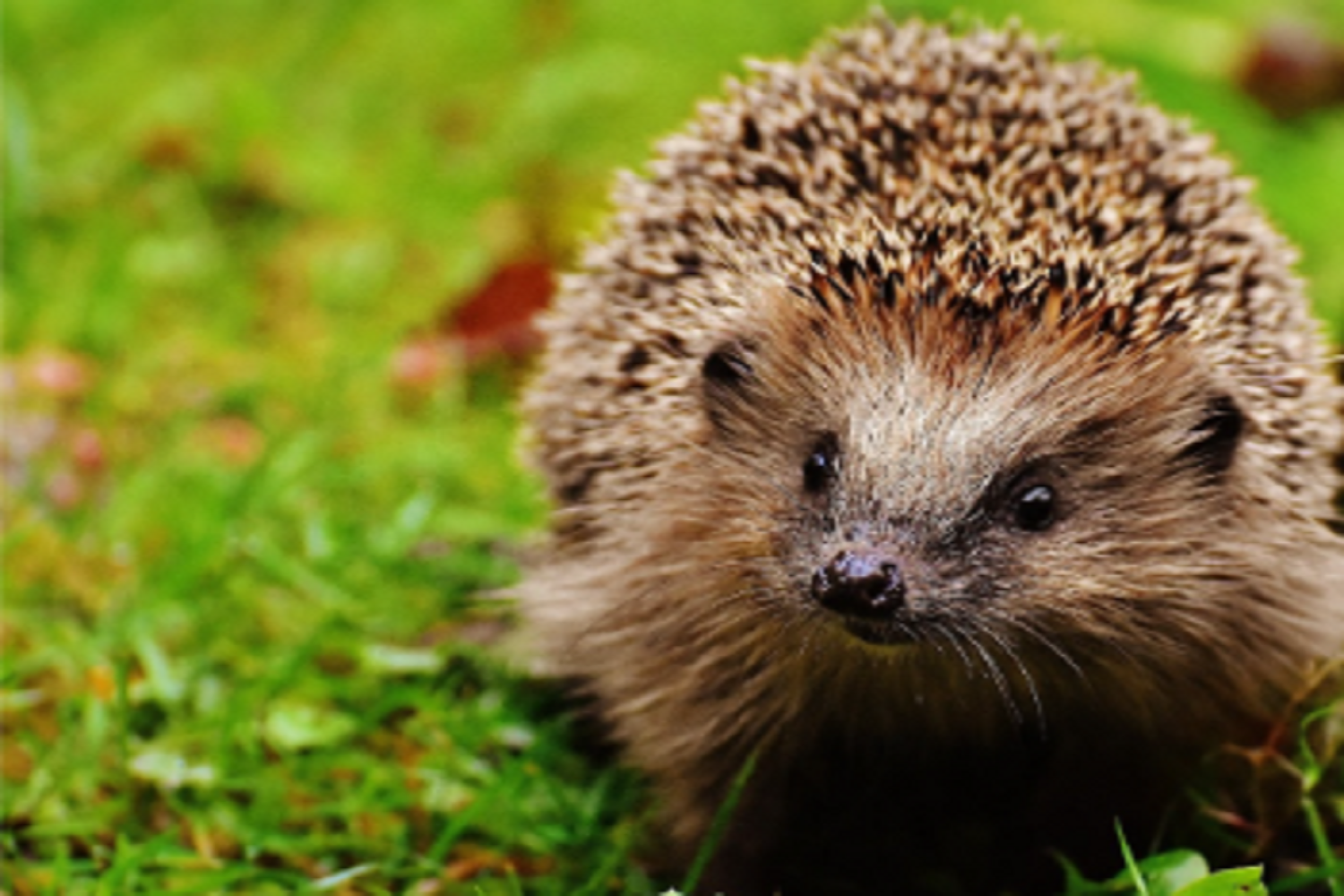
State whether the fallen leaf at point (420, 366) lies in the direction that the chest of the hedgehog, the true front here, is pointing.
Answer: no

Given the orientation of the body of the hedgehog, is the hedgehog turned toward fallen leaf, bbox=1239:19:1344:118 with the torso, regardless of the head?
no

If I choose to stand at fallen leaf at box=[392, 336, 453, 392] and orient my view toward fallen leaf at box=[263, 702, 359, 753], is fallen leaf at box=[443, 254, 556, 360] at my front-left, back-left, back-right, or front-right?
back-left

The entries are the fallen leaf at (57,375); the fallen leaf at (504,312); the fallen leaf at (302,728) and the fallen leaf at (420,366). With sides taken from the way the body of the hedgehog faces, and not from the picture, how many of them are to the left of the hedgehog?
0

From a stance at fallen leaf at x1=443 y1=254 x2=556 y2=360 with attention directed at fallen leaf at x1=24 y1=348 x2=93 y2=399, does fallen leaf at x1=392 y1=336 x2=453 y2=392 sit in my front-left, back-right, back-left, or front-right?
front-left

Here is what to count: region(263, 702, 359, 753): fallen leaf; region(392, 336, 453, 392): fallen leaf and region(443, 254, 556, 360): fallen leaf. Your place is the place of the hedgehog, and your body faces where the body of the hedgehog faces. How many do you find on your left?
0

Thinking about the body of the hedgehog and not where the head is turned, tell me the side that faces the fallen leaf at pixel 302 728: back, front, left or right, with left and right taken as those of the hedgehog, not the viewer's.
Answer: right

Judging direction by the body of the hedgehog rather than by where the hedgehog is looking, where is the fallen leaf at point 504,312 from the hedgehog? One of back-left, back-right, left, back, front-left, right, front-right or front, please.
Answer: back-right

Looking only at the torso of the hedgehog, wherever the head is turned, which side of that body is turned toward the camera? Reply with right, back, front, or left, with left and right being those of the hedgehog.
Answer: front
